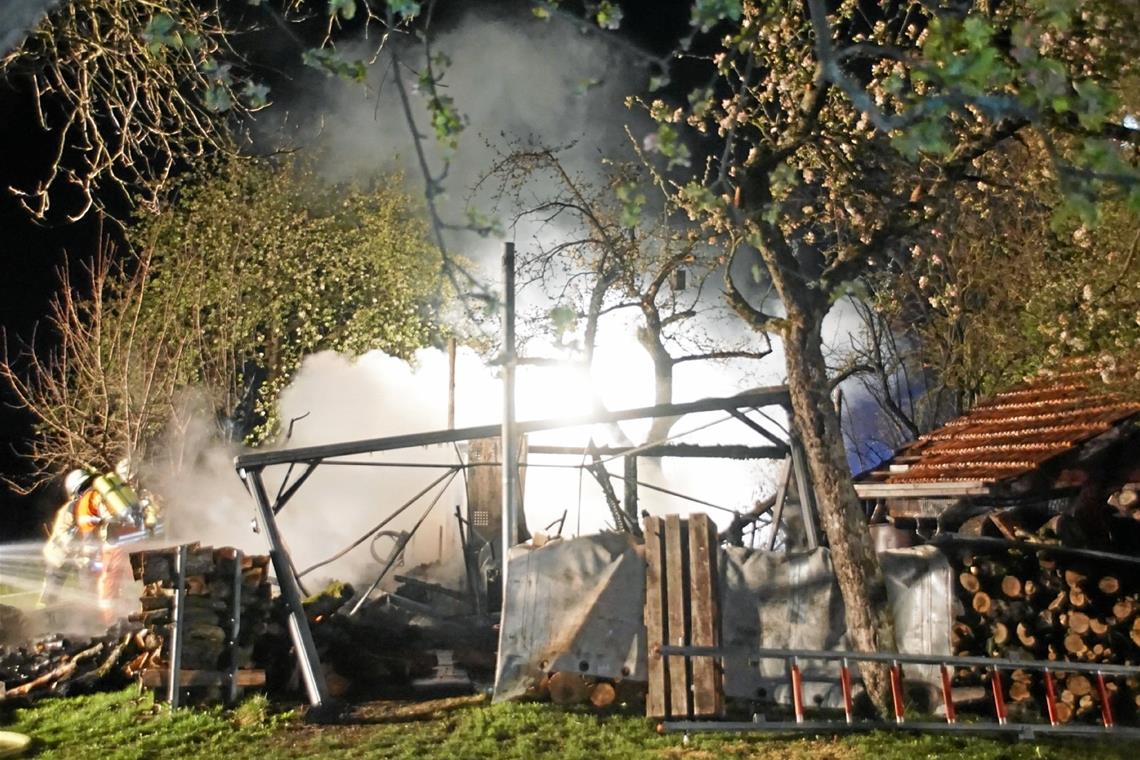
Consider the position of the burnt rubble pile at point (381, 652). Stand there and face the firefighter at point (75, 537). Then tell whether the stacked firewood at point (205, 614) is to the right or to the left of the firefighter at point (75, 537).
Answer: left

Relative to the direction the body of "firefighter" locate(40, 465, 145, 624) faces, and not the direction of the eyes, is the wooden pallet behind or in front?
behind

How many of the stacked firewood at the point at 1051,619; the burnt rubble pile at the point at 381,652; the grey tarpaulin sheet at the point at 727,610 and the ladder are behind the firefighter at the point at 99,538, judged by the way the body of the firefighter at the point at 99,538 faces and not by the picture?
4

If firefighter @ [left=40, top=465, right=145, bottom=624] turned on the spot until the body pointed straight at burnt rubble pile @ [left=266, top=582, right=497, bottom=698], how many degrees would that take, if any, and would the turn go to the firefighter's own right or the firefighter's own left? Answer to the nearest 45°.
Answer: approximately 180°

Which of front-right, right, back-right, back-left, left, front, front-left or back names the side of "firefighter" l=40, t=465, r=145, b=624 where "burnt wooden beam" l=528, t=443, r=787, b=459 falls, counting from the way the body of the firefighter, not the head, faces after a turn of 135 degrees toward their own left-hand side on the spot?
front-left

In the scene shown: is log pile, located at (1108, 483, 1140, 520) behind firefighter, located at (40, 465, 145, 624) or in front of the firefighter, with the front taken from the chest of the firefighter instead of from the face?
behind

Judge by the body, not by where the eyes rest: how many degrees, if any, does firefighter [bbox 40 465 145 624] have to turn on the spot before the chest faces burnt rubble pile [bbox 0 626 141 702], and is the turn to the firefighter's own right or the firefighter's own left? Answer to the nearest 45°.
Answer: approximately 135° to the firefighter's own left

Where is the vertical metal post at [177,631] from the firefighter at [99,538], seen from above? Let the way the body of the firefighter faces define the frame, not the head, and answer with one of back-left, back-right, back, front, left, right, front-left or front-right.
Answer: back-left

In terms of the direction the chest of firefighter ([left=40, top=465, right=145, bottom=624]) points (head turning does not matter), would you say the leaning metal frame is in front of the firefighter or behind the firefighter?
behind

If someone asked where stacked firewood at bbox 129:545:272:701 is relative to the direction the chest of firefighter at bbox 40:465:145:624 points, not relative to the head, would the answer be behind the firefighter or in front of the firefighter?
behind

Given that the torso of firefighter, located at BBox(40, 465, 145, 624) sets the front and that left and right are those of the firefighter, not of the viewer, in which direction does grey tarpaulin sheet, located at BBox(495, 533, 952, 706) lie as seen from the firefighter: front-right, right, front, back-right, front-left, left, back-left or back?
back

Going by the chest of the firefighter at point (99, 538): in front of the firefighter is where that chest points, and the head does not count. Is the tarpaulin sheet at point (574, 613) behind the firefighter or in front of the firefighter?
behind

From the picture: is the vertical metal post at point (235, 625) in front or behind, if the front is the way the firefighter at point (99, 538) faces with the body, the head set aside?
behind

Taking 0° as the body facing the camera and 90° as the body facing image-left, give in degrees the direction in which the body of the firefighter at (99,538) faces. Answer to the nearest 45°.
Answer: approximately 135°
